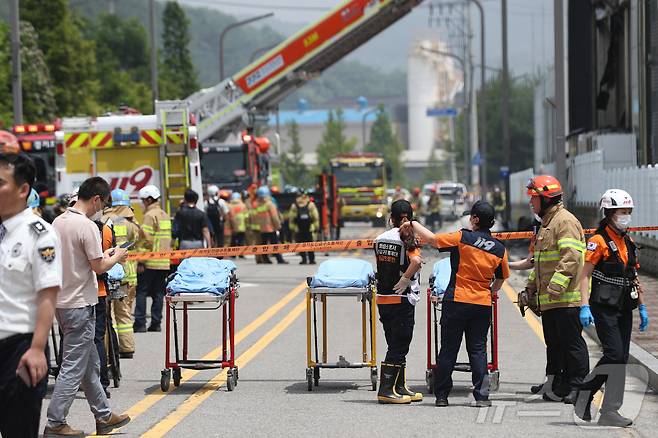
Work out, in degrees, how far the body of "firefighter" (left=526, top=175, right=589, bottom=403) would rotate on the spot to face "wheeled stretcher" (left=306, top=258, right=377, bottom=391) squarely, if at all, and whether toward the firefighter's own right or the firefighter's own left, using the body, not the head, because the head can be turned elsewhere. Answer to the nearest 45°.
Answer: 0° — they already face it

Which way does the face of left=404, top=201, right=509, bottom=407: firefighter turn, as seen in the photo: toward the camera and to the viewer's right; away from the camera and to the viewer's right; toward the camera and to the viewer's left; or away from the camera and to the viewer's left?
away from the camera and to the viewer's left

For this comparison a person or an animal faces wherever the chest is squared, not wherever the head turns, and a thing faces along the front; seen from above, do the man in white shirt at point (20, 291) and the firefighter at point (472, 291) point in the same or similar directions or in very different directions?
very different directions

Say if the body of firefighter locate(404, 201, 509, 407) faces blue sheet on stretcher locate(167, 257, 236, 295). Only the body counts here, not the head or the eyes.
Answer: no

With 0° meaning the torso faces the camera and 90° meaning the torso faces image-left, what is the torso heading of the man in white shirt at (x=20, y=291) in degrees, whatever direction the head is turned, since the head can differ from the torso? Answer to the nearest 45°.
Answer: approximately 45°

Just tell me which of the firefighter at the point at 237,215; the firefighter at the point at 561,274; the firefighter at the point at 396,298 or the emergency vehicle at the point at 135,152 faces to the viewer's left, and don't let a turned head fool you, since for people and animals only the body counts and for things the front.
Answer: the firefighter at the point at 561,274

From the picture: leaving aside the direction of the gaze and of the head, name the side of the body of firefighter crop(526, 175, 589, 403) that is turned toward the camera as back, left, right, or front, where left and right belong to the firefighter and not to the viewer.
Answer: left

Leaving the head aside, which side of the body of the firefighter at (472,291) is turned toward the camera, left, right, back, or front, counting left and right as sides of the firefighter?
back

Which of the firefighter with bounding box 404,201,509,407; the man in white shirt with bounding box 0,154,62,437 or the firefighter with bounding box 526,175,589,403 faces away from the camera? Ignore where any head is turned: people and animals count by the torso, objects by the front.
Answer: the firefighter with bounding box 404,201,509,407

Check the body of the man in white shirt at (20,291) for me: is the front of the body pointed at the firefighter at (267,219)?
no

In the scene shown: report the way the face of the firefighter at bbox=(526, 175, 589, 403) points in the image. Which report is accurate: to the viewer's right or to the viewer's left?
to the viewer's left

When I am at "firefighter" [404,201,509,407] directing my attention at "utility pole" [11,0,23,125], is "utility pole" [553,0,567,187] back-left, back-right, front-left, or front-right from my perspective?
front-right

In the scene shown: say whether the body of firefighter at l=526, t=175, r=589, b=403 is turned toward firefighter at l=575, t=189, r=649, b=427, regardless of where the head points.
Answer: no

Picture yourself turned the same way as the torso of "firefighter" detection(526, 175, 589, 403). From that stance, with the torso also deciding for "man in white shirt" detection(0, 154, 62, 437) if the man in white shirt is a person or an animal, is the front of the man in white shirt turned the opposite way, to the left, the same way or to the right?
to the left

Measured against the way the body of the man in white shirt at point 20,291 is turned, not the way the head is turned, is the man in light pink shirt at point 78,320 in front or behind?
behind
